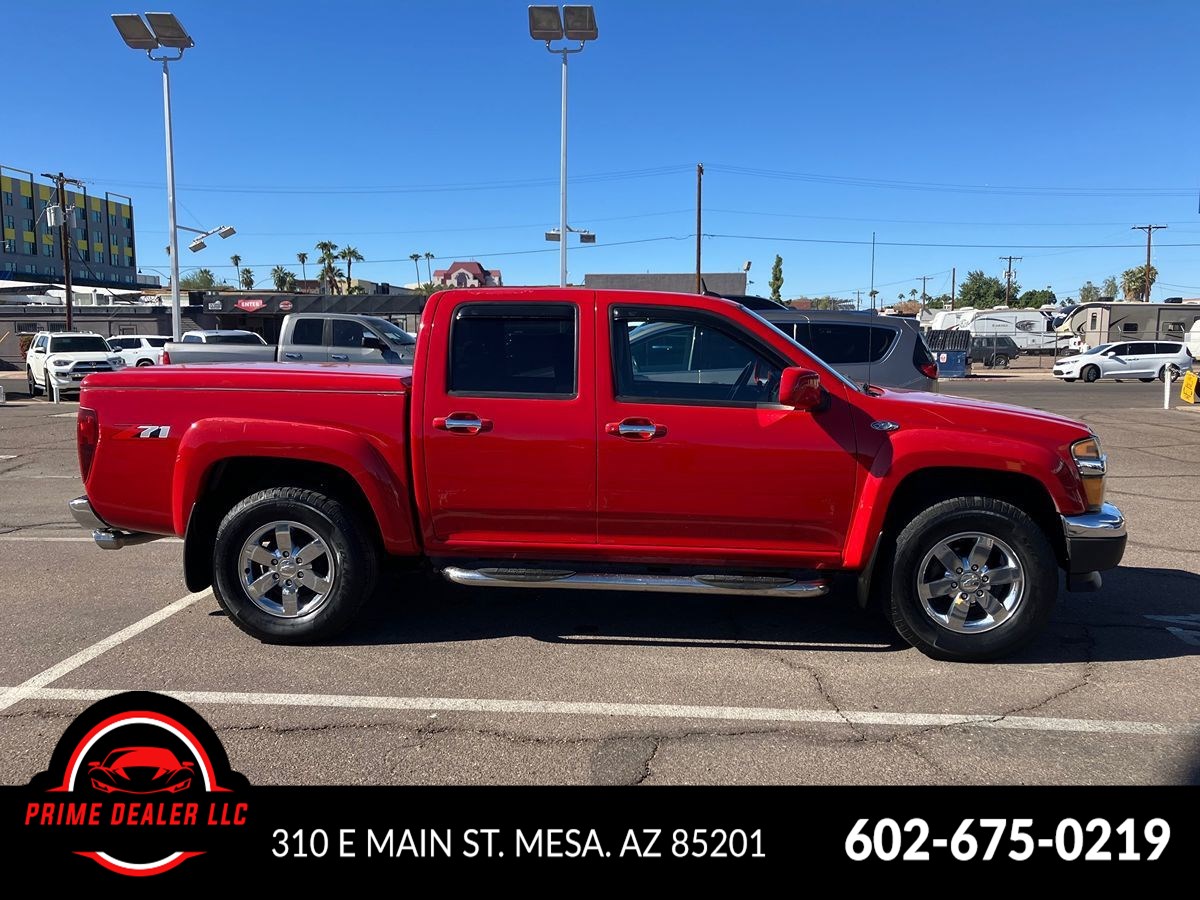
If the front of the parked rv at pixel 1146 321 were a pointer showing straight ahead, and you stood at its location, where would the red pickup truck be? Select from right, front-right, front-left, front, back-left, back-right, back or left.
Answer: left

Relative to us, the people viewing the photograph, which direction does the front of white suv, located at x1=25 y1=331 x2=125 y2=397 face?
facing the viewer and to the right of the viewer

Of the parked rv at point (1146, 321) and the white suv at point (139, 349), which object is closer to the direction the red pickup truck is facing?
the parked rv

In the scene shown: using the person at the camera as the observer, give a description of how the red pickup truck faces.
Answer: facing to the right of the viewer

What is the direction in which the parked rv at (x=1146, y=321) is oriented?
to the viewer's left

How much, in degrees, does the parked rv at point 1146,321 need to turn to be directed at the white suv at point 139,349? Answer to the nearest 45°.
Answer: approximately 45° to its left

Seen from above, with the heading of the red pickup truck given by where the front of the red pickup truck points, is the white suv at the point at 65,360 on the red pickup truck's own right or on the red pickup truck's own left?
on the red pickup truck's own left

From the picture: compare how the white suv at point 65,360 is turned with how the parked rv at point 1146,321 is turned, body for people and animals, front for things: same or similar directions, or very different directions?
very different directions

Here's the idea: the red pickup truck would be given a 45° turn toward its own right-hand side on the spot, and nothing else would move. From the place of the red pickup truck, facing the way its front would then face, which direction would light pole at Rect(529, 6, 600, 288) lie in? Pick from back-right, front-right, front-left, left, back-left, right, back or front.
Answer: back-left

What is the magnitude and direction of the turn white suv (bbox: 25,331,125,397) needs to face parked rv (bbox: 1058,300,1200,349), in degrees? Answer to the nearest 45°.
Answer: approximately 45° to its left

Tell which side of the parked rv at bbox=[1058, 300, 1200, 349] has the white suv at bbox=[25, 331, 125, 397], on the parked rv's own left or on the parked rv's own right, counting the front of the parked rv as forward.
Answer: on the parked rv's own left
